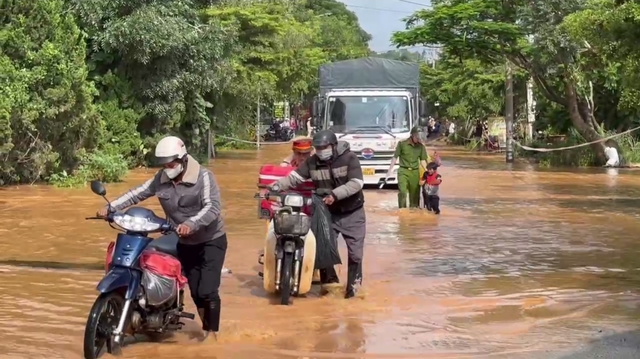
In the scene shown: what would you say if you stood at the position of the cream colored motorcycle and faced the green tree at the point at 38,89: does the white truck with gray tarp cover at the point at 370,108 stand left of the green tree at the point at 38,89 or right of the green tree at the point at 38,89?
right

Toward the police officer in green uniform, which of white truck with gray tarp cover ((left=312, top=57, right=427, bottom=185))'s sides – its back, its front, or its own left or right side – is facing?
front

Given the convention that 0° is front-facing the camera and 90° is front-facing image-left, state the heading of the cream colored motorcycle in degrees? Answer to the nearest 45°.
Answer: approximately 0°

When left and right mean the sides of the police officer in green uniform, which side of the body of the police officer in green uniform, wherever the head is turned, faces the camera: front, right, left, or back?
front

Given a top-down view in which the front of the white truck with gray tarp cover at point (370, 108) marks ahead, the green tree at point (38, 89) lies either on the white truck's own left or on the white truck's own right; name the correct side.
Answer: on the white truck's own right

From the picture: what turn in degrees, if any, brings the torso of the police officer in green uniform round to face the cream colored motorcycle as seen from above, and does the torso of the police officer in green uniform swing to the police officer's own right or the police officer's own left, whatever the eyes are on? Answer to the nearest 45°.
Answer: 0° — they already face it

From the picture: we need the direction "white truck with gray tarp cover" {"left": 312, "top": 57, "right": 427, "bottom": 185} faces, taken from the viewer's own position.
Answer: facing the viewer

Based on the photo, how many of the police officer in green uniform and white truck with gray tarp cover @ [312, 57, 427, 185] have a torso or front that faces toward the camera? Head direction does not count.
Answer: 2

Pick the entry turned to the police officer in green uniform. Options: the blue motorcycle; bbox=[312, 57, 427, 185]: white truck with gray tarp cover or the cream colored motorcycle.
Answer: the white truck with gray tarp cover

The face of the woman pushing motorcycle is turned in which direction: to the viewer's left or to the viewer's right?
to the viewer's left

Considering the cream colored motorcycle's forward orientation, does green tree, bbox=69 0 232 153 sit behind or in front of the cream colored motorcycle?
behind
